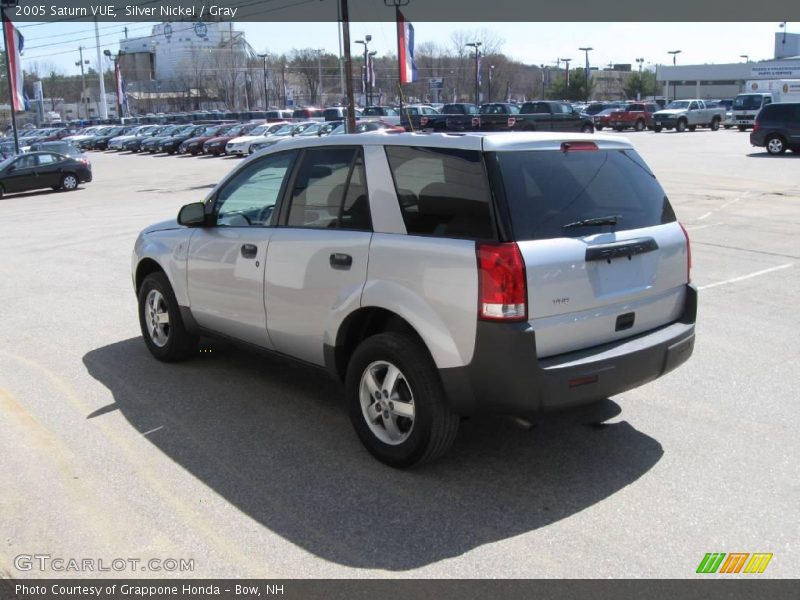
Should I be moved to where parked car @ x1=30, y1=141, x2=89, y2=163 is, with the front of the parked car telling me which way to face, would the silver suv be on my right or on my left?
on my left

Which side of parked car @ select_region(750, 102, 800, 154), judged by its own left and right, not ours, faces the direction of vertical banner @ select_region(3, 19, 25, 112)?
back

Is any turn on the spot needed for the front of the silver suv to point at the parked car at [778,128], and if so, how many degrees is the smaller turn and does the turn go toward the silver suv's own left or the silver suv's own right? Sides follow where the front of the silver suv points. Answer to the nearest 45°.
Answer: approximately 90° to the silver suv's own right

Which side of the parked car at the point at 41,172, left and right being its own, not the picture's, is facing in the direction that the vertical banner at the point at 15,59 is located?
right

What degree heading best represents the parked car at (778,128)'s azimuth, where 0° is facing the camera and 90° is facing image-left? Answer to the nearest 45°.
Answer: approximately 270°

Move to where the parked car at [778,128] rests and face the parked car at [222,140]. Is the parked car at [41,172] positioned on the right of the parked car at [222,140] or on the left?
left

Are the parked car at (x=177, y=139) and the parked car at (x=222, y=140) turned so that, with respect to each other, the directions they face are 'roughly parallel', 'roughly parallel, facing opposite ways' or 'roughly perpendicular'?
roughly parallel

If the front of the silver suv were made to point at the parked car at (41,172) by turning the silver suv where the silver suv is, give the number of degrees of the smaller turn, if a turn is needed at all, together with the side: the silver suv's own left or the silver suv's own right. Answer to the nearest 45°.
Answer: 0° — it already faces it

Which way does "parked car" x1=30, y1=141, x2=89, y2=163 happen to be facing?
to the viewer's left

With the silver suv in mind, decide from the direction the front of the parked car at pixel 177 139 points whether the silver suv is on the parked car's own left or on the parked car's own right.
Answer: on the parked car's own left

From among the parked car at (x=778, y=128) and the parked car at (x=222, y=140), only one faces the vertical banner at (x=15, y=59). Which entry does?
the parked car at (x=222, y=140)
